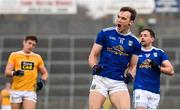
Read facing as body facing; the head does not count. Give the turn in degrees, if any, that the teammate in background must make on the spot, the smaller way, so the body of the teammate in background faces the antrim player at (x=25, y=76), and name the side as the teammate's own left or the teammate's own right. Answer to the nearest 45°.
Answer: approximately 45° to the teammate's own right

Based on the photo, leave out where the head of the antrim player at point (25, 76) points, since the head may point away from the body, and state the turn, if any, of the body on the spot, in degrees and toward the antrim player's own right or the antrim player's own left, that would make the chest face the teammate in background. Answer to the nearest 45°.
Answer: approximately 45° to the antrim player's own left

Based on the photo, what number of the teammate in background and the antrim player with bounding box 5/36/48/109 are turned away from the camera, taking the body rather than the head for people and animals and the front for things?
0

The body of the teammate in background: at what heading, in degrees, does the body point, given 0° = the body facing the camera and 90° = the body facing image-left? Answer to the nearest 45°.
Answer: approximately 45°

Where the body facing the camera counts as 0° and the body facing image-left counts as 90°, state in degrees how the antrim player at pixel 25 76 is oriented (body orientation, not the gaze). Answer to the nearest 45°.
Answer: approximately 0°
